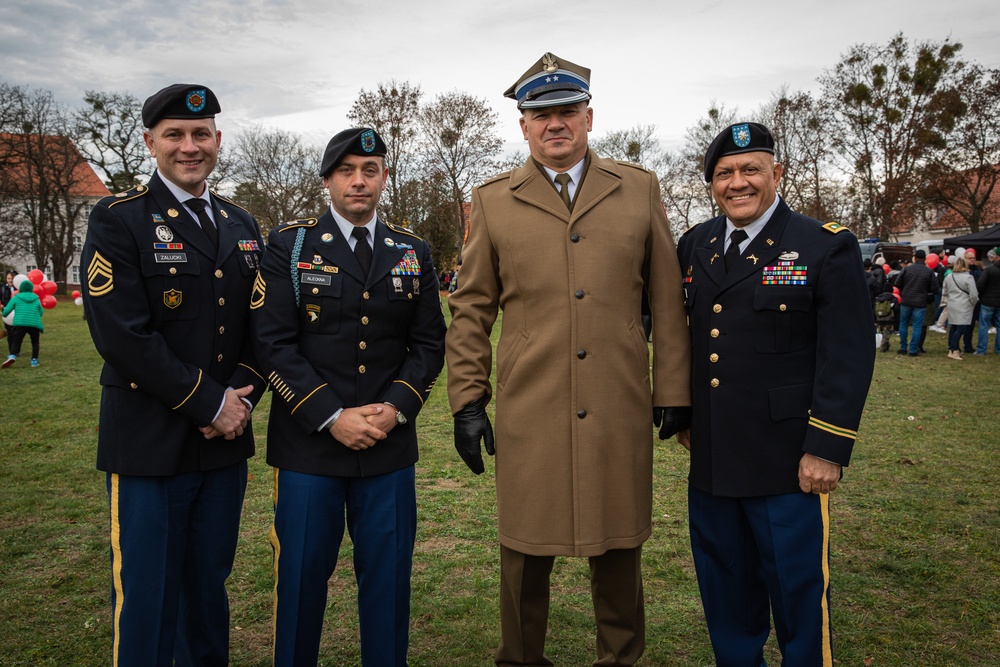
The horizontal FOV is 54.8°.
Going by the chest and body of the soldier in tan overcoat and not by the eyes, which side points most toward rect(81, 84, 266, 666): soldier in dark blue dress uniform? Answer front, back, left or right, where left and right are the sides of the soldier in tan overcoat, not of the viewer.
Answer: right

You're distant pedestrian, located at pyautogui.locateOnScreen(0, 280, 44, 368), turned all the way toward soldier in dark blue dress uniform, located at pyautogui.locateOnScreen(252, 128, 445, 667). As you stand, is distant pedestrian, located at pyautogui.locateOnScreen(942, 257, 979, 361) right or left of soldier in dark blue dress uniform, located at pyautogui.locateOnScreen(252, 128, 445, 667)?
left

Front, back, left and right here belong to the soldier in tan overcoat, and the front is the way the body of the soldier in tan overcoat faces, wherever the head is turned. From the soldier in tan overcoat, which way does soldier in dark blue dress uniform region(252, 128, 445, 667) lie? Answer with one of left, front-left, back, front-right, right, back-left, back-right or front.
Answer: right

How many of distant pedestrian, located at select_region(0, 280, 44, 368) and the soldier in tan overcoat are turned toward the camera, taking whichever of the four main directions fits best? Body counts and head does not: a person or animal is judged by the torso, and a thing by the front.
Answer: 1

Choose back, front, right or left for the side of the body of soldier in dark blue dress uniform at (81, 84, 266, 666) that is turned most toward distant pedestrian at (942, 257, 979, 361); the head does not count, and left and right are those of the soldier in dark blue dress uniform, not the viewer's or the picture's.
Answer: left
